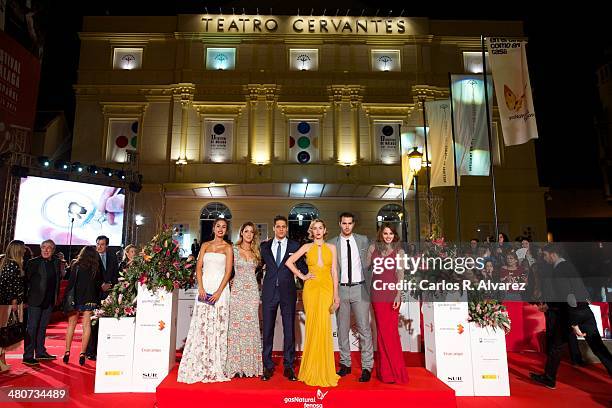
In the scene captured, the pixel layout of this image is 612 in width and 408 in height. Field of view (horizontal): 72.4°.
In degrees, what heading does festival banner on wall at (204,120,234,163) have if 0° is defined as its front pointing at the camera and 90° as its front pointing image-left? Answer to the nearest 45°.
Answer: approximately 0°

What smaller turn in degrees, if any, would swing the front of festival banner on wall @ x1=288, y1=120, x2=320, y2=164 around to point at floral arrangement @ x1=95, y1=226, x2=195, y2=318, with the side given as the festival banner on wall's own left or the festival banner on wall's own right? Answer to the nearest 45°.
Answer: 0° — it already faces it

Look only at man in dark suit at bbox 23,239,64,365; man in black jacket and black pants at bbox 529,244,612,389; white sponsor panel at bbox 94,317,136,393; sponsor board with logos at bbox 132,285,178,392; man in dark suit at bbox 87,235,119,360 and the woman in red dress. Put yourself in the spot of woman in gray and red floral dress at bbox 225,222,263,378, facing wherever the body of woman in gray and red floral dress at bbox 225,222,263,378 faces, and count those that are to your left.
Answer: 2

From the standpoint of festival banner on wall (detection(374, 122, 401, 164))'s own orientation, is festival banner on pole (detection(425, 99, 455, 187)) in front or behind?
in front

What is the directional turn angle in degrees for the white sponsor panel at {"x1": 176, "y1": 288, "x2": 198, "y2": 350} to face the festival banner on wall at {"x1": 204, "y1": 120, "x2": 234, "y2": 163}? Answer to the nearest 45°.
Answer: approximately 180°

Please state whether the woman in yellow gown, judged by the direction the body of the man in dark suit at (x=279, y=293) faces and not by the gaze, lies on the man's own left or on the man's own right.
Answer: on the man's own left

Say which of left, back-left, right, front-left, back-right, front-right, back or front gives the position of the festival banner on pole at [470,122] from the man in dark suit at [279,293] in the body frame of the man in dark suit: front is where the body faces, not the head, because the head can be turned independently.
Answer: back-left

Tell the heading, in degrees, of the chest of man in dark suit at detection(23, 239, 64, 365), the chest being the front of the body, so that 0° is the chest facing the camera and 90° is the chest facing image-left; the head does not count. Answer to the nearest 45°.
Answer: approximately 315°

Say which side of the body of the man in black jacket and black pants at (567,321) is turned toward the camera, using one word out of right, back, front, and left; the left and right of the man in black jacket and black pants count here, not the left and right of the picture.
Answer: left

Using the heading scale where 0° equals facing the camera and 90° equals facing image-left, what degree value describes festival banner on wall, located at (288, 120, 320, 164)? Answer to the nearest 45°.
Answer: approximately 0°
